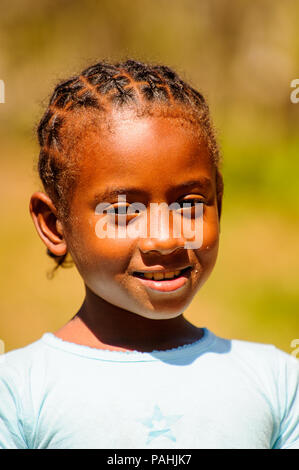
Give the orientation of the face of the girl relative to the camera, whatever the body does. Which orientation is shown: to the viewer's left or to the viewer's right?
to the viewer's right

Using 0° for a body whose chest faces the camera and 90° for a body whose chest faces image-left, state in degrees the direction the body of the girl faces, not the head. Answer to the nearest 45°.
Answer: approximately 0°
